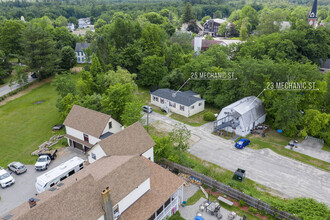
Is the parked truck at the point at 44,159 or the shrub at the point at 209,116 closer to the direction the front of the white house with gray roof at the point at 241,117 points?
the parked truck

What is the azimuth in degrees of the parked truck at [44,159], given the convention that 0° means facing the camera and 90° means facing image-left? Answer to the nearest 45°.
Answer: approximately 45°

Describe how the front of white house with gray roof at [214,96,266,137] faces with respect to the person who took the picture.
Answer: facing the viewer and to the left of the viewer

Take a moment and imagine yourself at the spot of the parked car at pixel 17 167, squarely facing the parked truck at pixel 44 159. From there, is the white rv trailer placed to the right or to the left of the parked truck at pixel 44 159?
right

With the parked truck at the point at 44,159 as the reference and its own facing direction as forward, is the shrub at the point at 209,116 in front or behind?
behind

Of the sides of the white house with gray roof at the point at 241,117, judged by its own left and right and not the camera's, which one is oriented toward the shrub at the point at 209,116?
right

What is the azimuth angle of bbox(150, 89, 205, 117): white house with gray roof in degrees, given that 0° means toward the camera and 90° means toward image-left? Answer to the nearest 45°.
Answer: approximately 45°

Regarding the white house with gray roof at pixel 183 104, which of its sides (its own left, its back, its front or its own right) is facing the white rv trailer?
front
